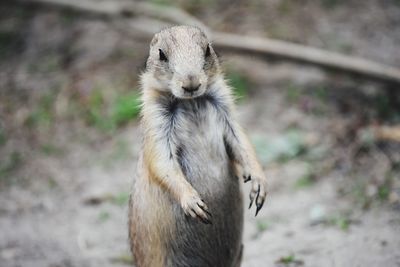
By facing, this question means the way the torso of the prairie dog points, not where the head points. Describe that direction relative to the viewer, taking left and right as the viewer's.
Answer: facing the viewer and to the right of the viewer
